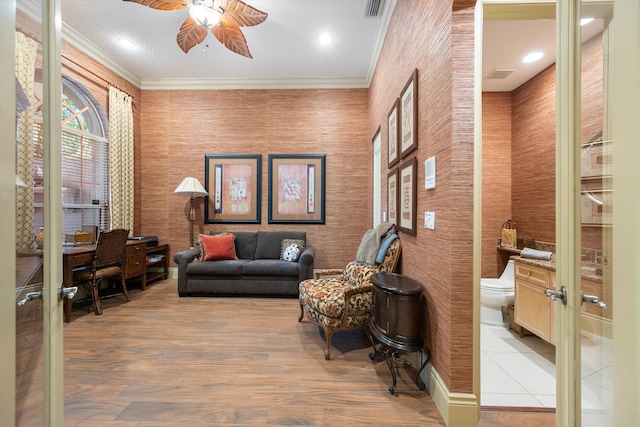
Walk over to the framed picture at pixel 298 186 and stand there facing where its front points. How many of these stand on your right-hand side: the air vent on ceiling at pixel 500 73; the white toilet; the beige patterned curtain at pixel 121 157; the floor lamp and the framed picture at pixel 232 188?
3

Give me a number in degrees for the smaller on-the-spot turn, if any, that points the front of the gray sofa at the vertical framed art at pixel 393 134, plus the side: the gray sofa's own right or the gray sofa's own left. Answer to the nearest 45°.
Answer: approximately 45° to the gray sofa's own left

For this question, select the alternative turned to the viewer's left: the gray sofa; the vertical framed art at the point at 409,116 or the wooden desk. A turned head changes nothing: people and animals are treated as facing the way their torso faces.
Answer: the vertical framed art

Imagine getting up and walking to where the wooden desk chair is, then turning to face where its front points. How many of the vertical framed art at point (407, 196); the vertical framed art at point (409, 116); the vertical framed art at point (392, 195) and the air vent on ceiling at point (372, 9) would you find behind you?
4

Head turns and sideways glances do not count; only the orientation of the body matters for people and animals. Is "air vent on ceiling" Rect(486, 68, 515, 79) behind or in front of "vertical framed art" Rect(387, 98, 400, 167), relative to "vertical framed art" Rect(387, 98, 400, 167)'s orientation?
behind

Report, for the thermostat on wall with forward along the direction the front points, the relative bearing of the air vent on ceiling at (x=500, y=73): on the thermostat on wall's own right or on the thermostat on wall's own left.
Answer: on the thermostat on wall's own right
